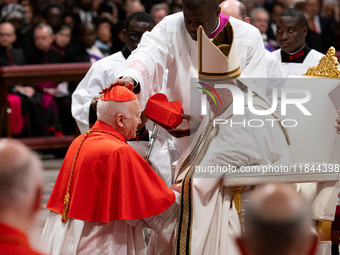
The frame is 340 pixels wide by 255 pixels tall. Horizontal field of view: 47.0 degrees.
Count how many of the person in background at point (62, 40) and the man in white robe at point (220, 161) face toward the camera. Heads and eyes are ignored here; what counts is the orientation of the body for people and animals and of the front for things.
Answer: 1

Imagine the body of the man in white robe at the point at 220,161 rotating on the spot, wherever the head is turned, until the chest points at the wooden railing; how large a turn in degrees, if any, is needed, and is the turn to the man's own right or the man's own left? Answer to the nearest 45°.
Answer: approximately 45° to the man's own right

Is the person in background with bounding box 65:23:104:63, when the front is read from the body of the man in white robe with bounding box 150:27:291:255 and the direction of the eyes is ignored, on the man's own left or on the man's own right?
on the man's own right

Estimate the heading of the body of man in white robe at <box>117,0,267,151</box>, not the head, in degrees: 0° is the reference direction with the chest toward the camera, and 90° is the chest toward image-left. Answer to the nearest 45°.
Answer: approximately 45°

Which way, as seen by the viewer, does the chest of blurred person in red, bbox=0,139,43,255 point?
away from the camera

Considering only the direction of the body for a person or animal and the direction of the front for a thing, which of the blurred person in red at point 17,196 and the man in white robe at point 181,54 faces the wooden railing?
the blurred person in red
